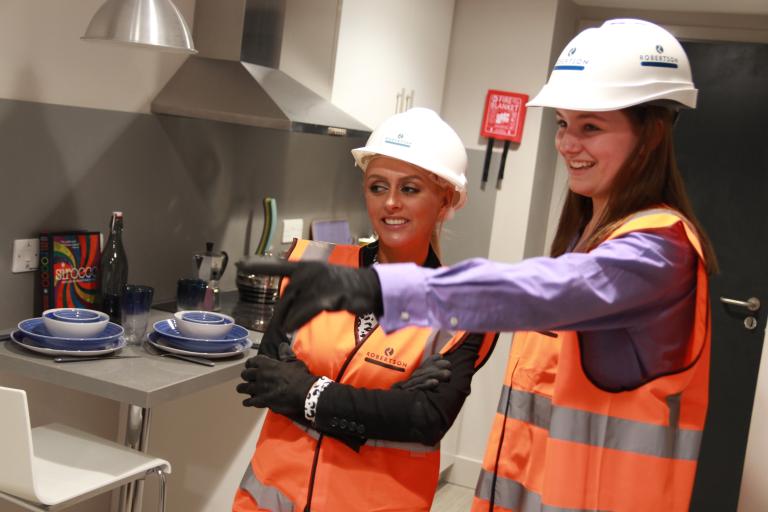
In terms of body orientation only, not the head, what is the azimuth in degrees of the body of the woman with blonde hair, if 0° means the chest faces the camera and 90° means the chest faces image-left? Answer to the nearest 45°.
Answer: approximately 45°

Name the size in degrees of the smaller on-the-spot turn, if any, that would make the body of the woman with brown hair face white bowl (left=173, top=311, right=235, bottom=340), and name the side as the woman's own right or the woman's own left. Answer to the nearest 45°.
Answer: approximately 90° to the woman's own right

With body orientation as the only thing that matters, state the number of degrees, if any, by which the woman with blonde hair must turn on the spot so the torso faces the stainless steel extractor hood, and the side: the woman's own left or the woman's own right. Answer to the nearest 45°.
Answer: approximately 90° to the woman's own right

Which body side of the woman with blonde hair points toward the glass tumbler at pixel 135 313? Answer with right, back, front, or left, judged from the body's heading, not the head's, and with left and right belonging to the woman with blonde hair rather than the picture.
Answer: right

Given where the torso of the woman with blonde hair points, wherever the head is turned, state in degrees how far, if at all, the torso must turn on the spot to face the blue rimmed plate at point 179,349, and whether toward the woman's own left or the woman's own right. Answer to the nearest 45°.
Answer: approximately 90° to the woman's own right

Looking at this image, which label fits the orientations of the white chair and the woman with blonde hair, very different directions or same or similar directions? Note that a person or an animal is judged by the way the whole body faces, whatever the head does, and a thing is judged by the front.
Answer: very different directions

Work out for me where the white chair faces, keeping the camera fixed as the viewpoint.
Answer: facing away from the viewer and to the right of the viewer
